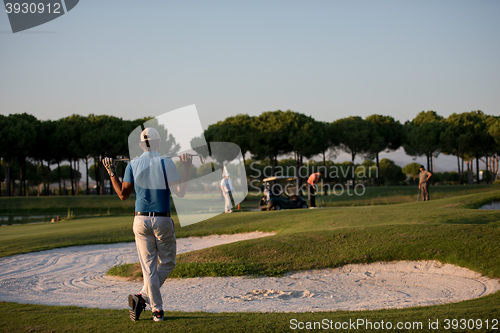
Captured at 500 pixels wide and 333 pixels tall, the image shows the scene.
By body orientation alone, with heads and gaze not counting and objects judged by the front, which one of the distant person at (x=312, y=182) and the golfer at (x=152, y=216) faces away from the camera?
the golfer

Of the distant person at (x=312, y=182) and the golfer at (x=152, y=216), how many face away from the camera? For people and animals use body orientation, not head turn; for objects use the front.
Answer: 1

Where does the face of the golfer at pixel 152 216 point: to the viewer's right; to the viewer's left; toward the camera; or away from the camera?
away from the camera

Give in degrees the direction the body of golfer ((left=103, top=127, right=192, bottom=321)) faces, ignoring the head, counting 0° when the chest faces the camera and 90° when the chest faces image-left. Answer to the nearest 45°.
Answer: approximately 180°

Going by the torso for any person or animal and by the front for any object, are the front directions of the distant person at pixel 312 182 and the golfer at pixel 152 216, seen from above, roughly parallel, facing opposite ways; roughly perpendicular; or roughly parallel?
roughly perpendicular

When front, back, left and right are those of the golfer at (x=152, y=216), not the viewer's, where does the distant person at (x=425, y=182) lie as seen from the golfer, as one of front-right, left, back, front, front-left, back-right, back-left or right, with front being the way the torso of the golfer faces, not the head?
front-right
